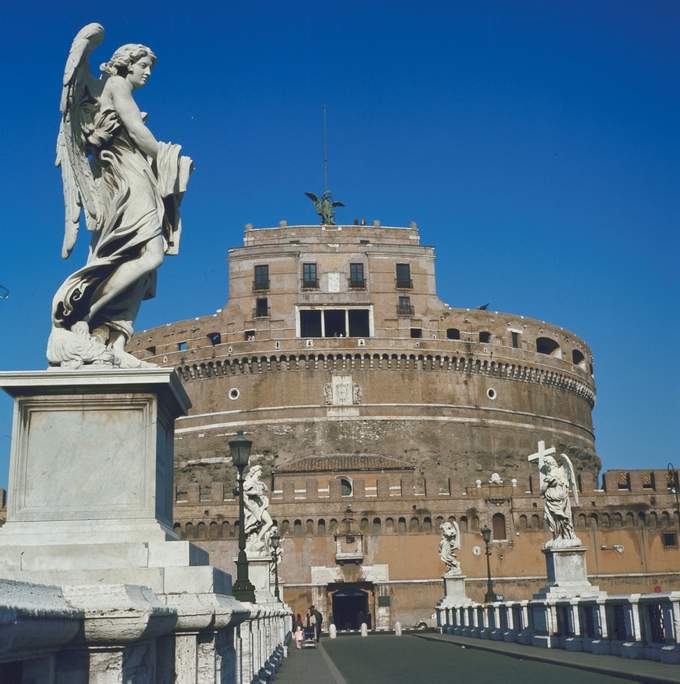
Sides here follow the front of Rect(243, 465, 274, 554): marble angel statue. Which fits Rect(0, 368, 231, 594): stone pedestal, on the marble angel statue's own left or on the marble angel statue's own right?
on the marble angel statue's own right

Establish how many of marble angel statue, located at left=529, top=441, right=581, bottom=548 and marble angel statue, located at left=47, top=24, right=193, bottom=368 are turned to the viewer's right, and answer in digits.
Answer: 1

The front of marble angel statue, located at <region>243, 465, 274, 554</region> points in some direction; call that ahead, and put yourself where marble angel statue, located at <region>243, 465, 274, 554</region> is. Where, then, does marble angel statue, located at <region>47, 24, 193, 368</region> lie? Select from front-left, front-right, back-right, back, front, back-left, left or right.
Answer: front-right

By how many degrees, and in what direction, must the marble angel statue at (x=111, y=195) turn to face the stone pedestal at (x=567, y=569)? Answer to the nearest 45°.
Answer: approximately 45° to its left

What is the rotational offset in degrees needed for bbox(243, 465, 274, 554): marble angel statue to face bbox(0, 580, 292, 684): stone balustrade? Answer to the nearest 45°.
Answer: approximately 45° to its right

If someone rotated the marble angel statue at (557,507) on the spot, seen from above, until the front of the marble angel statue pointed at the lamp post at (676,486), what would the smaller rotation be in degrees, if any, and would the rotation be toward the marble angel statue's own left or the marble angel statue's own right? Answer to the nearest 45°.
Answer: approximately 135° to the marble angel statue's own right

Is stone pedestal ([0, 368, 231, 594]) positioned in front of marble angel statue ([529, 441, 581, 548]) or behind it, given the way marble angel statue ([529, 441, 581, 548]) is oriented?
in front

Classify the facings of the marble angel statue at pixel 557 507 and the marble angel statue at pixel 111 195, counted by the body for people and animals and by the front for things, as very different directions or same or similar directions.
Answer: very different directions

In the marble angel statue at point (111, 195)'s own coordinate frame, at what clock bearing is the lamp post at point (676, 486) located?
The lamp post is roughly at 10 o'clock from the marble angel statue.

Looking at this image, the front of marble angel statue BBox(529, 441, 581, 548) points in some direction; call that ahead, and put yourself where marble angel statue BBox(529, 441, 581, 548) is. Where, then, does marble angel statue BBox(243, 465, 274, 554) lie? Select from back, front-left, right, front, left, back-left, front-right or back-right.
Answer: front-right

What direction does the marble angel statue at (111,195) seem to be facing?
to the viewer's right

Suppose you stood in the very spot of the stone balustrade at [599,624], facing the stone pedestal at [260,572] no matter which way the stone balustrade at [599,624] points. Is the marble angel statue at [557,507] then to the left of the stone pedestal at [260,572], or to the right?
right

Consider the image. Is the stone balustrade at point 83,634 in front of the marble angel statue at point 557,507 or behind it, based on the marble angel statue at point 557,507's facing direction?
in front

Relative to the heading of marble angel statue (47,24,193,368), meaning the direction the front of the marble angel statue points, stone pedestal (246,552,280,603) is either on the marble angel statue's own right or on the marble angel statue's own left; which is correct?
on the marble angel statue's own left

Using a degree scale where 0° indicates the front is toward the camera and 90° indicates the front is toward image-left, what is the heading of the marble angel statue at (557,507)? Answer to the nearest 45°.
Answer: approximately 45°

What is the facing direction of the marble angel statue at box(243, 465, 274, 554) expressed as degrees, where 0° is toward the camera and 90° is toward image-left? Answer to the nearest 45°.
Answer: approximately 315°
